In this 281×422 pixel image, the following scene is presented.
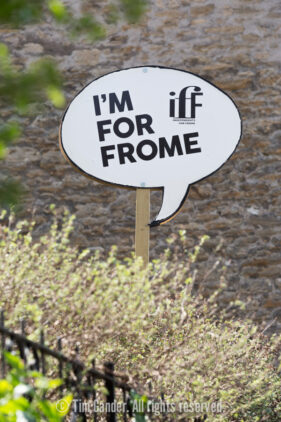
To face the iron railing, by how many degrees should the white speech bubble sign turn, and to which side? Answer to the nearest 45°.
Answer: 0° — it already faces it

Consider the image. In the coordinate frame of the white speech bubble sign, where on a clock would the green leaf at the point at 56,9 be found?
The green leaf is roughly at 12 o'clock from the white speech bubble sign.

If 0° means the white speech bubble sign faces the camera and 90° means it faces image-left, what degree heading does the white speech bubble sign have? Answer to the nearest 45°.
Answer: approximately 0°
